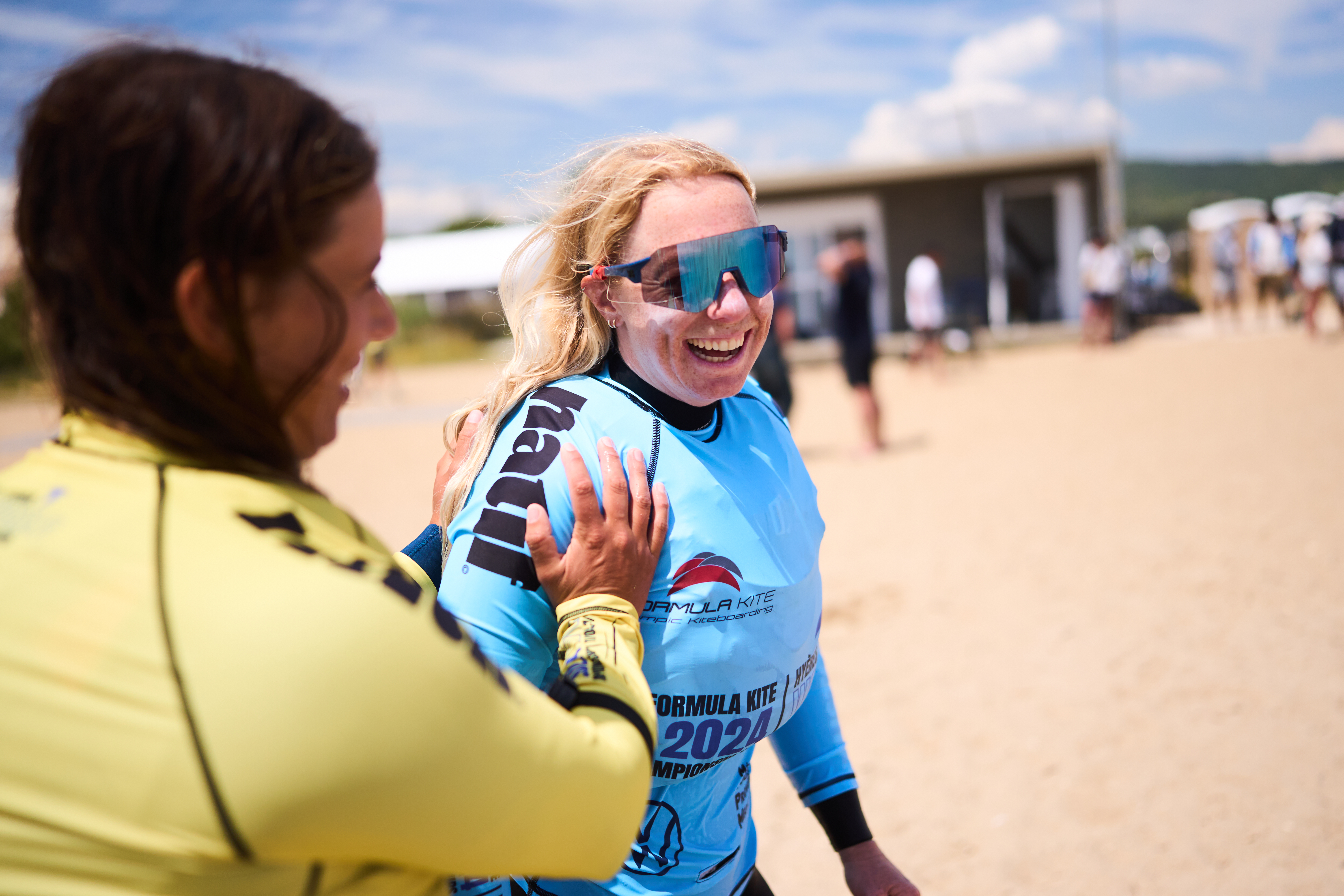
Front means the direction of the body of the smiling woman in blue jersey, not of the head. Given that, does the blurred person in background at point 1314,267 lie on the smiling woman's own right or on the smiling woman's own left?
on the smiling woman's own left

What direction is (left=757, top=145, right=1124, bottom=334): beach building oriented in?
toward the camera

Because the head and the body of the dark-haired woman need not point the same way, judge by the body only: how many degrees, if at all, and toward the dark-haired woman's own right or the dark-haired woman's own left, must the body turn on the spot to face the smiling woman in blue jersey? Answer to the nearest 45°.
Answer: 0° — they already face them

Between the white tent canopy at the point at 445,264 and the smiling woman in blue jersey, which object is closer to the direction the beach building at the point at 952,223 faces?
the smiling woman in blue jersey

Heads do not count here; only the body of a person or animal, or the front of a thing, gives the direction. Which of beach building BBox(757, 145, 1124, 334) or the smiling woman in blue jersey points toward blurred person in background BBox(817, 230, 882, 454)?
the beach building

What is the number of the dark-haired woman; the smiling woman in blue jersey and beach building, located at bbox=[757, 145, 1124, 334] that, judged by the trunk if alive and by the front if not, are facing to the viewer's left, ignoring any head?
0

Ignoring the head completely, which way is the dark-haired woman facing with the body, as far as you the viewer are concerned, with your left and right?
facing away from the viewer and to the right of the viewer

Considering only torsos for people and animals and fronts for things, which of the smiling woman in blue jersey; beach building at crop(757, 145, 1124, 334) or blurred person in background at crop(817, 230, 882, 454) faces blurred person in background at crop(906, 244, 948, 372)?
the beach building

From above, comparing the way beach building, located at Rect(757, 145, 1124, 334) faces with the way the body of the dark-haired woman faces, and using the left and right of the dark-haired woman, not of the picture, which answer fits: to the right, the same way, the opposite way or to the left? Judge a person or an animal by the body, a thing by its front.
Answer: the opposite way

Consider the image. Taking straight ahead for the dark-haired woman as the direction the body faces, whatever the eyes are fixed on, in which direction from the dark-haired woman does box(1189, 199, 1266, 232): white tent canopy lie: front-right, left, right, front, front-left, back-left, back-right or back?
front

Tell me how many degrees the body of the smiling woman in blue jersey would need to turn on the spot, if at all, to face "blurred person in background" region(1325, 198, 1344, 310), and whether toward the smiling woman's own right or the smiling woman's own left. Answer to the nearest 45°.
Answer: approximately 90° to the smiling woman's own left
